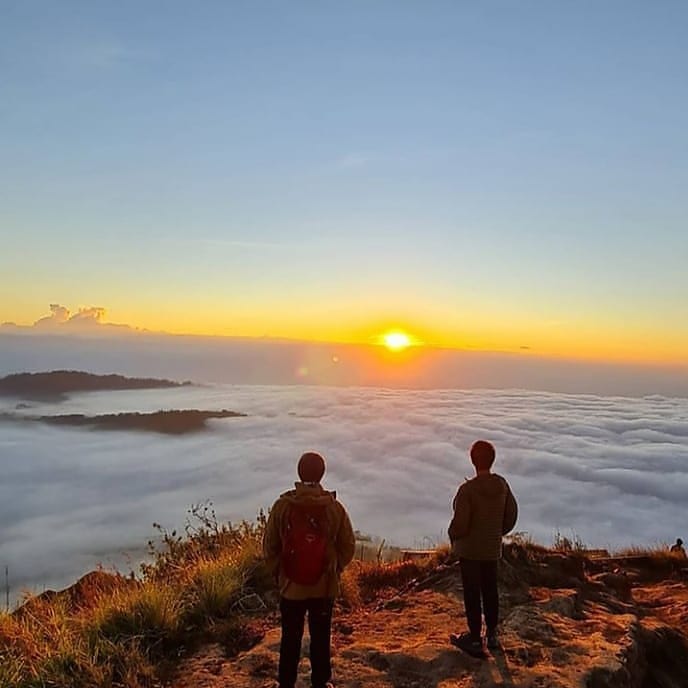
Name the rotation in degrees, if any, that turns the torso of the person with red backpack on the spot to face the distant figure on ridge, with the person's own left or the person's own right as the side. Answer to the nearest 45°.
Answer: approximately 45° to the person's own right

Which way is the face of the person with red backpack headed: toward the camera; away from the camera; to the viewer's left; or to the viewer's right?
away from the camera

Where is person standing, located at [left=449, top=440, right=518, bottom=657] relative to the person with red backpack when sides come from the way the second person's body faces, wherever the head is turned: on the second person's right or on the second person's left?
on the second person's right

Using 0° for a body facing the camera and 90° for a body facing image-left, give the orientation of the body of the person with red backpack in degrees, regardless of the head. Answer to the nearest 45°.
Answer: approximately 180°
